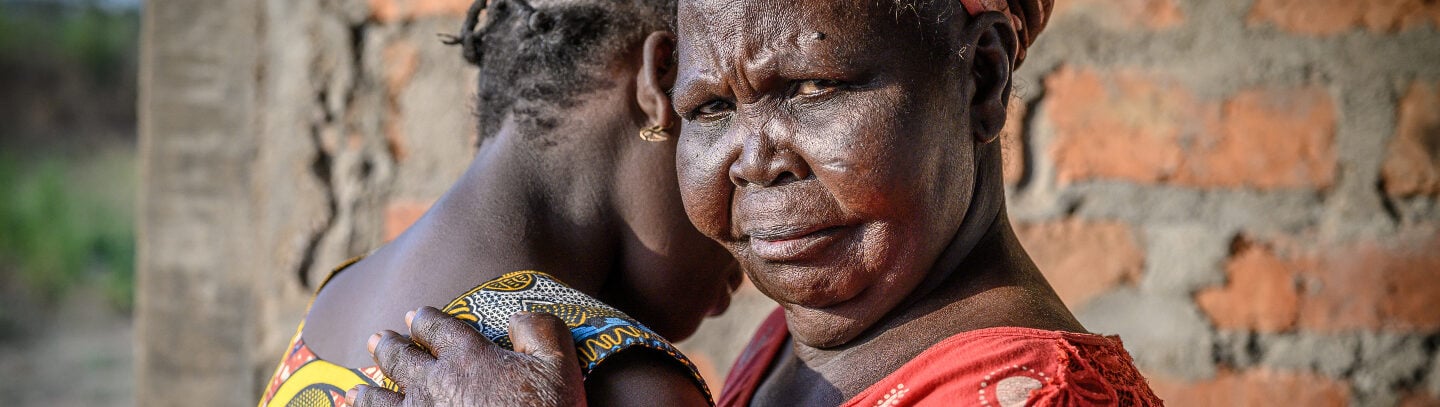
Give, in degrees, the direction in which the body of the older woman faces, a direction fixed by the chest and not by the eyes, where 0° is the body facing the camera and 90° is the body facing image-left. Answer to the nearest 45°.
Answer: approximately 45°

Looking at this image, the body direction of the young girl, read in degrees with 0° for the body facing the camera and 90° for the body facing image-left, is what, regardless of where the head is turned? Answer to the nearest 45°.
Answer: approximately 225°

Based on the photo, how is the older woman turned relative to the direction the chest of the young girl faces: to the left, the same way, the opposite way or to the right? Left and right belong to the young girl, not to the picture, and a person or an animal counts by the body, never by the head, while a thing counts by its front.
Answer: the opposite way

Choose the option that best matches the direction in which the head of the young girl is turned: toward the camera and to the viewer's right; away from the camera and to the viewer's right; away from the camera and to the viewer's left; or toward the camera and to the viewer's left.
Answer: away from the camera and to the viewer's right
